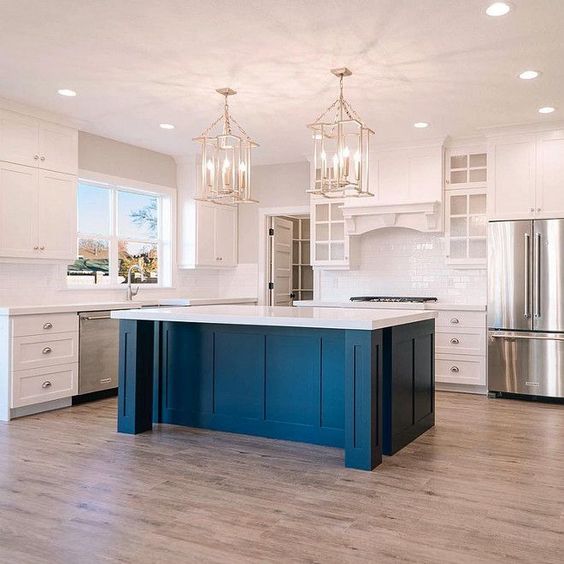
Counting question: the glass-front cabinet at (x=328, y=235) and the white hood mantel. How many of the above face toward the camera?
2

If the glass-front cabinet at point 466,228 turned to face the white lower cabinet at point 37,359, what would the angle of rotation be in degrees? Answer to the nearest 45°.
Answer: approximately 45° to its right

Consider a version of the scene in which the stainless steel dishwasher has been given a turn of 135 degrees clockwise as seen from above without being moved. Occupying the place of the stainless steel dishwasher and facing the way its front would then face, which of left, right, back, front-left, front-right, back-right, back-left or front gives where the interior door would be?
back-right

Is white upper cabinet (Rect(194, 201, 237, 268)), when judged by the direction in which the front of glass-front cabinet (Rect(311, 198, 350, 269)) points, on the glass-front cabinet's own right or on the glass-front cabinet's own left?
on the glass-front cabinet's own right

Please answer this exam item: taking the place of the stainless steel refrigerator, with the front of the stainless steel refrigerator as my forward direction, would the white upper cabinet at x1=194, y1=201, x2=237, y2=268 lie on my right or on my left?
on my right
